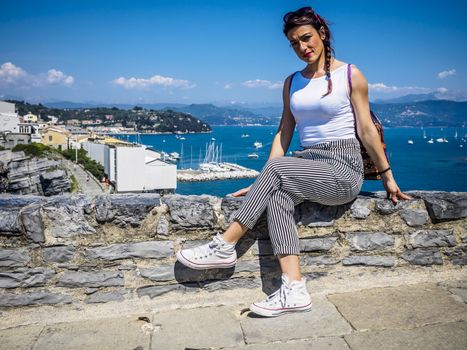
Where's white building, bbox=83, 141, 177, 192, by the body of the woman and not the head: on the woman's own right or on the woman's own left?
on the woman's own right

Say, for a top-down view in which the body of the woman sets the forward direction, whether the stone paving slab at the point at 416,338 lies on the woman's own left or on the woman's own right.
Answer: on the woman's own left

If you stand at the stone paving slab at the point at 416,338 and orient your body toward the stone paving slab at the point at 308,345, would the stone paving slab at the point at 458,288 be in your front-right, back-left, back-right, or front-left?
back-right

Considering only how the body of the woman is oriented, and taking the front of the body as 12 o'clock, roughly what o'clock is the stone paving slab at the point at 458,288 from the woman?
The stone paving slab is roughly at 7 o'clock from the woman.

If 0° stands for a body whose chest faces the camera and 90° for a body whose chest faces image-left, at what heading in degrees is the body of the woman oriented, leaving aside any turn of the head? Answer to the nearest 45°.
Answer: approximately 45°
